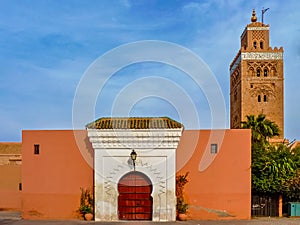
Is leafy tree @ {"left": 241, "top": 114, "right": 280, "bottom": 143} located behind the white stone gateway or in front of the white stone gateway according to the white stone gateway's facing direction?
behind

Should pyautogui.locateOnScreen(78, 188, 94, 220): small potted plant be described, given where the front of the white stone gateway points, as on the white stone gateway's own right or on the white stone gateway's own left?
on the white stone gateway's own right

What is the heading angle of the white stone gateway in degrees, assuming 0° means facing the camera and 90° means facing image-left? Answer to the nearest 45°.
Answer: approximately 0°

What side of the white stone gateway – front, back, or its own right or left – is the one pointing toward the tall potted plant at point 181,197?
left
